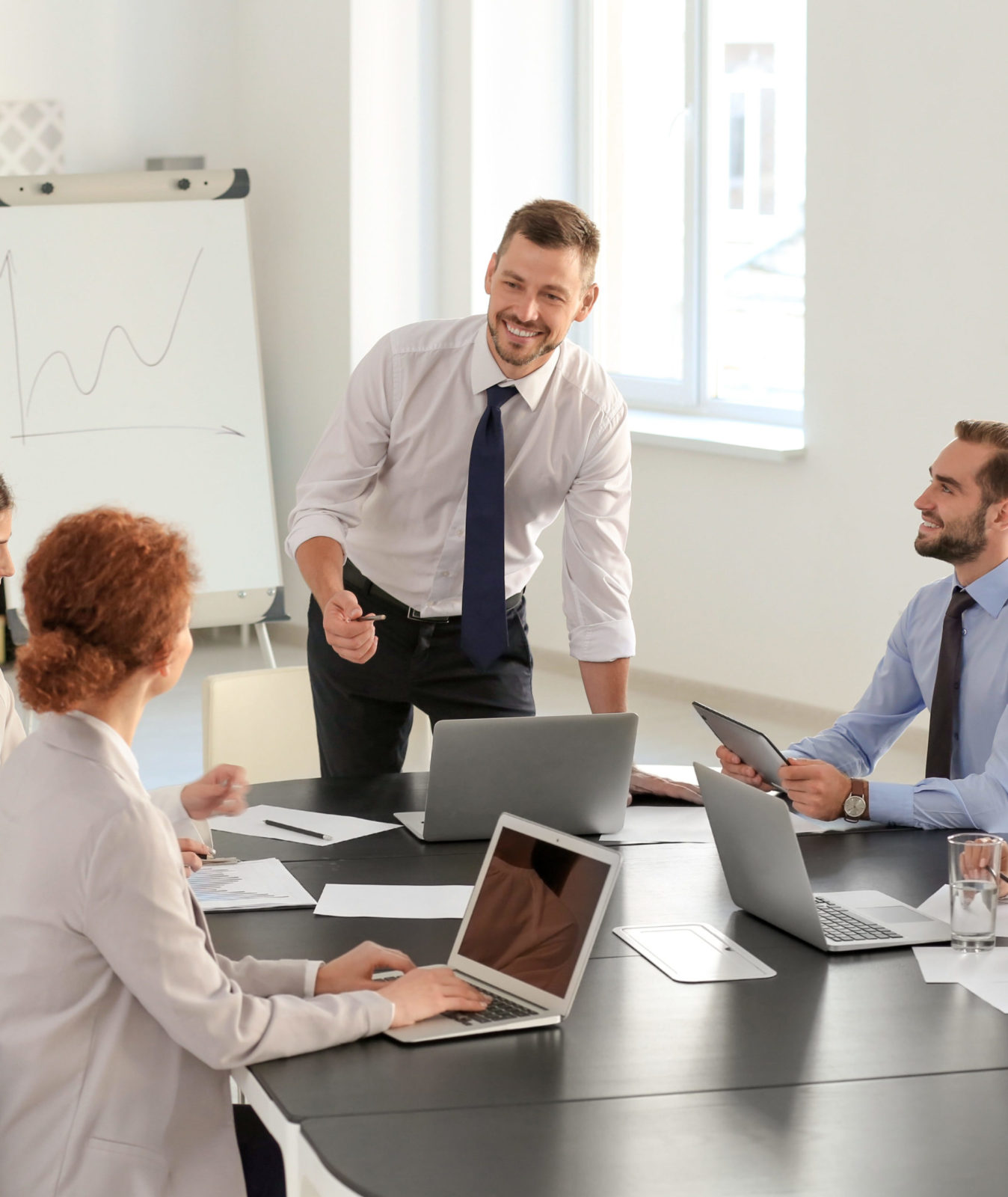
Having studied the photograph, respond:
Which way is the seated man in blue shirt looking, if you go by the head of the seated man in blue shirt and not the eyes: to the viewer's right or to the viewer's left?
to the viewer's left

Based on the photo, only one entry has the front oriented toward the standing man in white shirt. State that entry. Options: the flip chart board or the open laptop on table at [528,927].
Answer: the flip chart board

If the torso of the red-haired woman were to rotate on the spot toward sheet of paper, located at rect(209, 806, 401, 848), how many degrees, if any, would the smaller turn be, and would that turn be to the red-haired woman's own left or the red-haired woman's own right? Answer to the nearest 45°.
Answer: approximately 45° to the red-haired woman's own left

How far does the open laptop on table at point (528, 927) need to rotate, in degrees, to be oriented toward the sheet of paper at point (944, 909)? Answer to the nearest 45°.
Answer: approximately 180°

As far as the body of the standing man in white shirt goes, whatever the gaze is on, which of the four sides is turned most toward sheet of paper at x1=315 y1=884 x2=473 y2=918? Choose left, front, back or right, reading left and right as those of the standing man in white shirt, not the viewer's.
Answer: front

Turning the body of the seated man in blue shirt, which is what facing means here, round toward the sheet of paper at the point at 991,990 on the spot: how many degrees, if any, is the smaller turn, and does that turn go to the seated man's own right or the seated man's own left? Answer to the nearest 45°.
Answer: approximately 45° to the seated man's own left

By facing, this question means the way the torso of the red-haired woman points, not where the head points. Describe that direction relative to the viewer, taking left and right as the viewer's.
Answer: facing away from the viewer and to the right of the viewer

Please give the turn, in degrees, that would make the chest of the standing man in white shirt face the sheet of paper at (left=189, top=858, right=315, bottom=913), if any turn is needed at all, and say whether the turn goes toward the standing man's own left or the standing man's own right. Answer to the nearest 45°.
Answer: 0° — they already face it

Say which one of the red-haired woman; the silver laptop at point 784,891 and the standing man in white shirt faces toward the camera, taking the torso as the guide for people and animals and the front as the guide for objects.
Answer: the standing man in white shirt

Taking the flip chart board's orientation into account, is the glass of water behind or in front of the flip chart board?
in front
